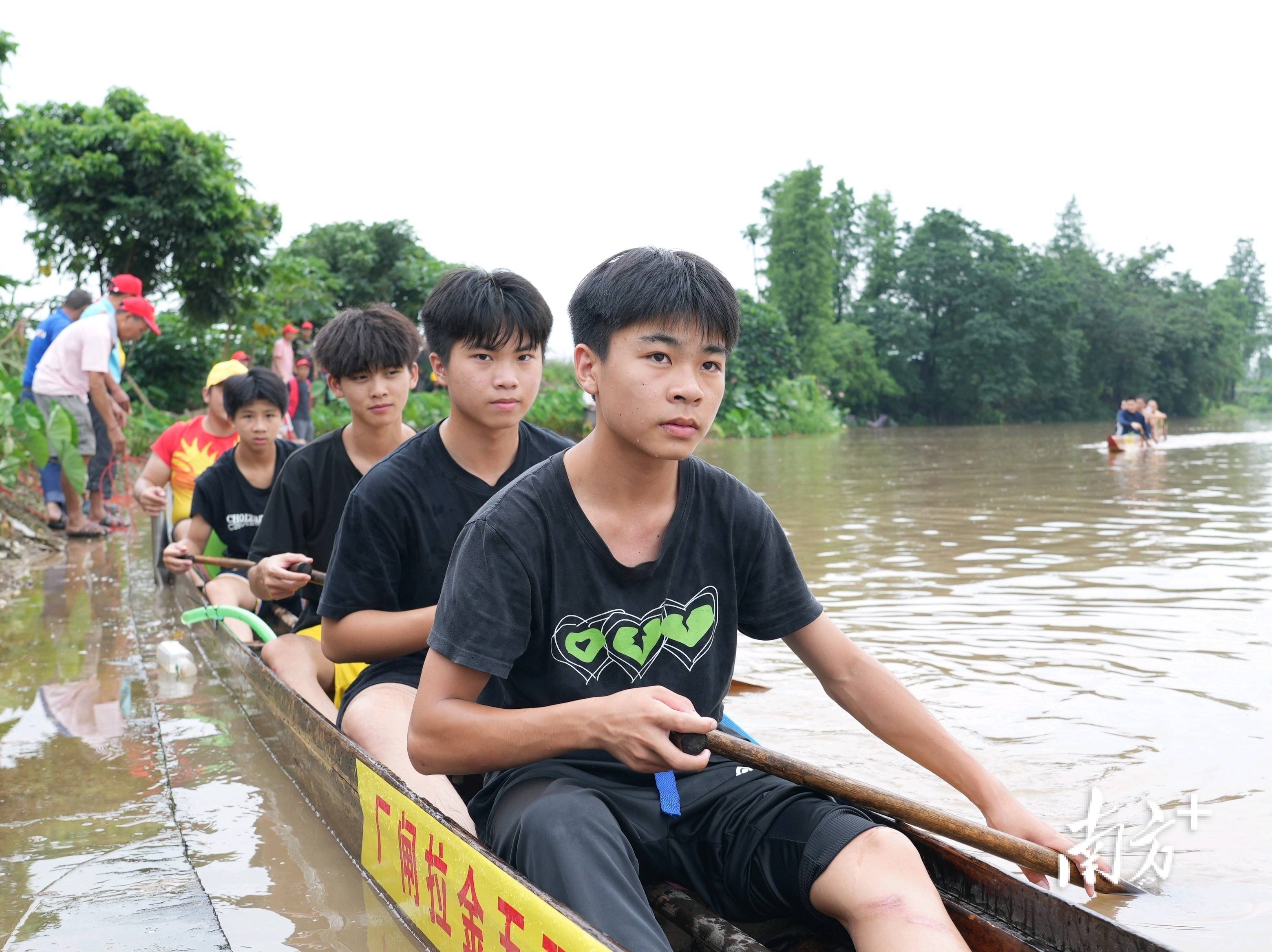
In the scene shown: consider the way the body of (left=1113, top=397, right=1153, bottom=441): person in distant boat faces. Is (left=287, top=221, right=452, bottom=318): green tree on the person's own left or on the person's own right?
on the person's own right

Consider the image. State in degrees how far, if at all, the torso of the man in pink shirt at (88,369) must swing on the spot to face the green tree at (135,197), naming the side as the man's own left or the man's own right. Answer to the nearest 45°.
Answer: approximately 90° to the man's own left

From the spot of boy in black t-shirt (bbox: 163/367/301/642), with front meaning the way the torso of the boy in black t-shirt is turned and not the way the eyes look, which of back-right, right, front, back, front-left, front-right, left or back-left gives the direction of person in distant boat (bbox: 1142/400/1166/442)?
back-left

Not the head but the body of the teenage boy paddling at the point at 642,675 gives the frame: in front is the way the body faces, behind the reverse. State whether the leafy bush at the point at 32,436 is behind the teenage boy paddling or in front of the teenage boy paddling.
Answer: behind

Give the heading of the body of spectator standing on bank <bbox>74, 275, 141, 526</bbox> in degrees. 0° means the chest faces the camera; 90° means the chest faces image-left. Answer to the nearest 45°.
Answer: approximately 270°

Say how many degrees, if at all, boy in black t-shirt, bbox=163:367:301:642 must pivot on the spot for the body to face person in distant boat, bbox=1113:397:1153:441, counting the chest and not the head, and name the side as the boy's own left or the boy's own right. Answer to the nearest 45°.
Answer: approximately 135° to the boy's own left

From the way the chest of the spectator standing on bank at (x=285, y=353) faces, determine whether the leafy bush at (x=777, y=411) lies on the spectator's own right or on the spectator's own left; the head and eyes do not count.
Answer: on the spectator's own left
